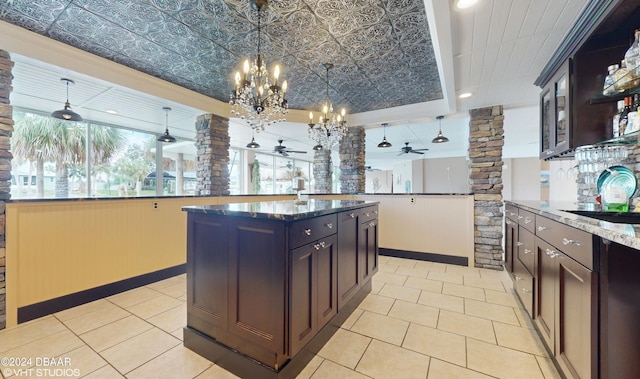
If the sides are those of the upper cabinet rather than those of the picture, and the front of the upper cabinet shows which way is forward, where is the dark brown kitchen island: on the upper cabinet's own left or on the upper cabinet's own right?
on the upper cabinet's own left

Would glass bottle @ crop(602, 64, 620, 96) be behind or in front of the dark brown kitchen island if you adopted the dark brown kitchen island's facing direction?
in front

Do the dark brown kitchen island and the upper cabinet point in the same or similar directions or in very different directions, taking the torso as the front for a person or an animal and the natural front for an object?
very different directions

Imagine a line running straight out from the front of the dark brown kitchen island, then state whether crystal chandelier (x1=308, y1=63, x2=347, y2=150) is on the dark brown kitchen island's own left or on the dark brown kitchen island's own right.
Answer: on the dark brown kitchen island's own left

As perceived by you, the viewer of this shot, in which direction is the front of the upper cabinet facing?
facing to the left of the viewer

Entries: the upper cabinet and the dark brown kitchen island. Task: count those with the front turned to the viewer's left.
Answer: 1

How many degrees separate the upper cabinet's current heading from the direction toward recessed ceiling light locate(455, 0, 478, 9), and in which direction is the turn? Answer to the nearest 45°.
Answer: approximately 45° to its left

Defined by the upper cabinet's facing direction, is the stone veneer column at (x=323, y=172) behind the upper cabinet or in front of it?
in front

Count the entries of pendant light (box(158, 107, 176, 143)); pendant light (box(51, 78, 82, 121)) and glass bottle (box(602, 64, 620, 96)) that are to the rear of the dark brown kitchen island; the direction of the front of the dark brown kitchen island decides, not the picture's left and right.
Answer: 2

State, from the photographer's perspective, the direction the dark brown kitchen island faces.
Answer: facing the viewer and to the right of the viewer

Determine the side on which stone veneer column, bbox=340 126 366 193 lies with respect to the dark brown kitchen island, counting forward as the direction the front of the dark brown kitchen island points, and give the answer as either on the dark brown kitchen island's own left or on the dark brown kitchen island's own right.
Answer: on the dark brown kitchen island's own left

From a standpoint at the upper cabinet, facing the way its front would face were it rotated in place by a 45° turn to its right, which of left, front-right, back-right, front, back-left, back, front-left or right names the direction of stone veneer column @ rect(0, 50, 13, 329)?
left
